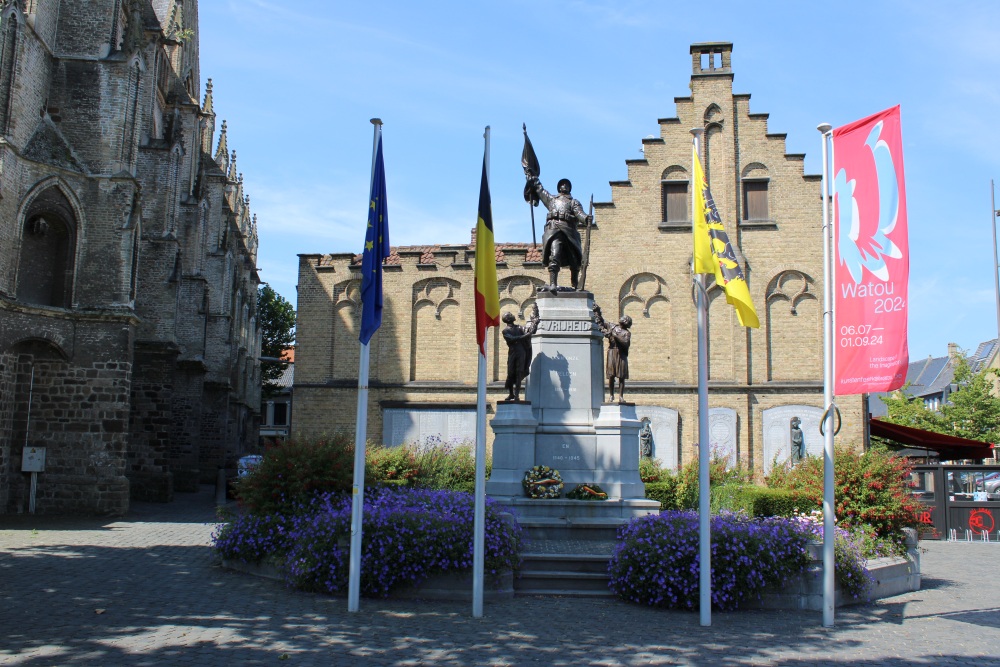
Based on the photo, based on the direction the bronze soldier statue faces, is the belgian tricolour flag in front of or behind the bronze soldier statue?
in front

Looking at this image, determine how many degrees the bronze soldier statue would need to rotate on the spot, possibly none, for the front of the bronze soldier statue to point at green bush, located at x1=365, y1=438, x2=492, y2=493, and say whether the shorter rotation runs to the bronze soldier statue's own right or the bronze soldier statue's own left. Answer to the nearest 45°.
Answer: approximately 135° to the bronze soldier statue's own right

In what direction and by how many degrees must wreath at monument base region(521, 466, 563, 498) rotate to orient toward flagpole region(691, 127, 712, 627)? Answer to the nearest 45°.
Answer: approximately 45° to its left

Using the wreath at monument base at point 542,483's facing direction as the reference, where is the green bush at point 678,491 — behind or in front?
behind

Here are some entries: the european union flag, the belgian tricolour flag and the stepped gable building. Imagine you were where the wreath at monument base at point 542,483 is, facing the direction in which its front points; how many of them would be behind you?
1

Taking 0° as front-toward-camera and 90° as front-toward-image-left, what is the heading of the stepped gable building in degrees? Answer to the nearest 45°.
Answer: approximately 0°

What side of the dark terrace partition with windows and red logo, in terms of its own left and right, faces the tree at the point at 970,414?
back

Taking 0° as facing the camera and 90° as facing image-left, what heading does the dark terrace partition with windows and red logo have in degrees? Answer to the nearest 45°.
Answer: approximately 0°
